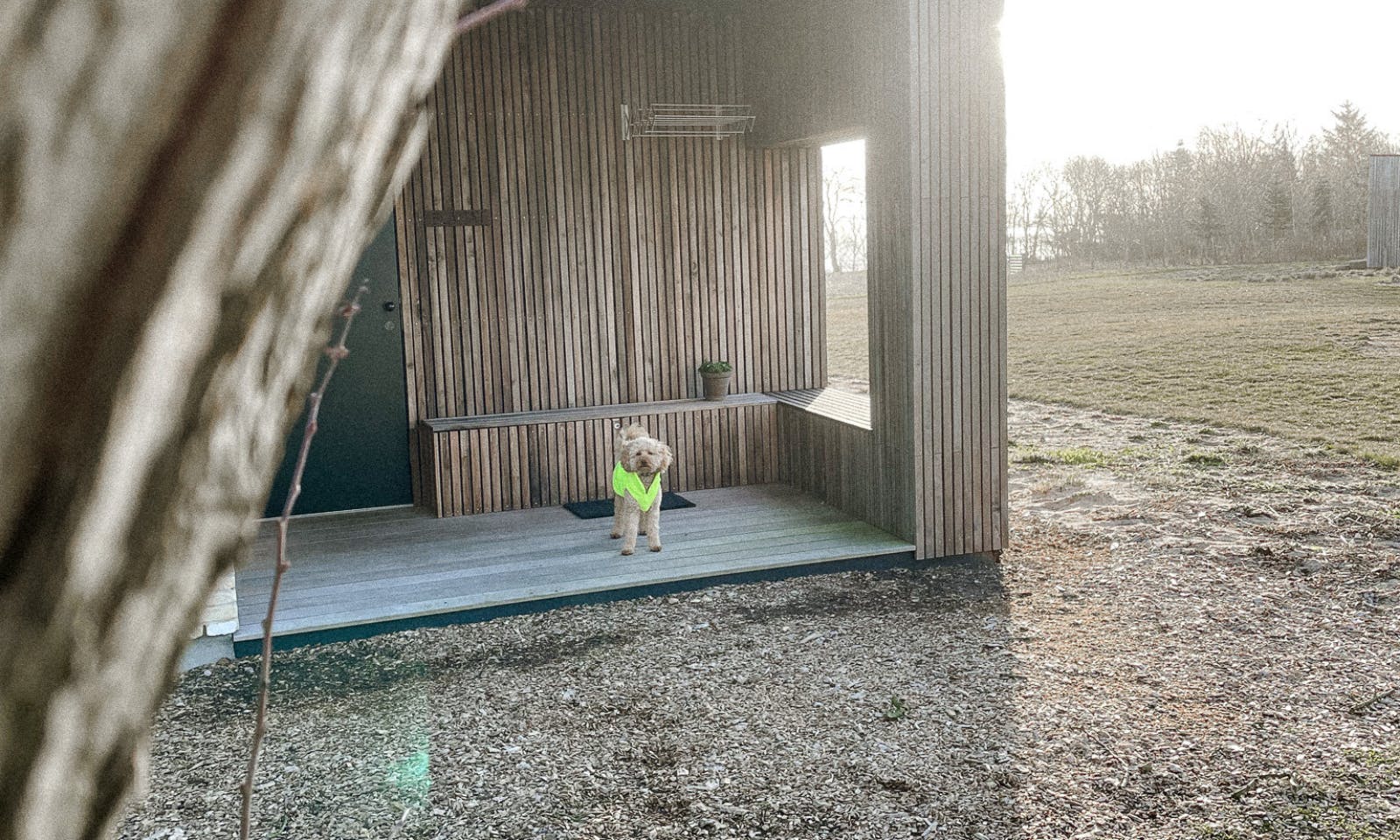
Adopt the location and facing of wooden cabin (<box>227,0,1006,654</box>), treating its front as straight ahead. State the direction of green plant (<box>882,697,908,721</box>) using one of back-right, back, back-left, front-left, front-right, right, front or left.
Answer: front

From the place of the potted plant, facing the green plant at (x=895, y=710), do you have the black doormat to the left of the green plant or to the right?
right

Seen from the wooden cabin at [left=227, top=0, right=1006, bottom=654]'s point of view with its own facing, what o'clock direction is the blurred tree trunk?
The blurred tree trunk is roughly at 12 o'clock from the wooden cabin.

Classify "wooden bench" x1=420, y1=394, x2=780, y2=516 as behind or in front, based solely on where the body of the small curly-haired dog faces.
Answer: behind

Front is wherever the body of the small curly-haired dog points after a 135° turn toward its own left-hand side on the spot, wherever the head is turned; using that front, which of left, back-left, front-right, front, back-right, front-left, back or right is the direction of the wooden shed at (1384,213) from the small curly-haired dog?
front

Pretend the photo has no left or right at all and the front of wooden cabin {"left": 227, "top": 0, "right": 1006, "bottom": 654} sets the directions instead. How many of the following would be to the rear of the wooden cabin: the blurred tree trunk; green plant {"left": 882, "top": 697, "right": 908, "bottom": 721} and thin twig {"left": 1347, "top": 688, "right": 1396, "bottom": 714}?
0

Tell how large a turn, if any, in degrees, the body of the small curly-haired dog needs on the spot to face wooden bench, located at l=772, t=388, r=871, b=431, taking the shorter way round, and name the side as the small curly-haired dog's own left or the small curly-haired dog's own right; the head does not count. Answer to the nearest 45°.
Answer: approximately 135° to the small curly-haired dog's own left

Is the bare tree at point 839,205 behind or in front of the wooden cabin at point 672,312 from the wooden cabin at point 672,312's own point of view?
behind

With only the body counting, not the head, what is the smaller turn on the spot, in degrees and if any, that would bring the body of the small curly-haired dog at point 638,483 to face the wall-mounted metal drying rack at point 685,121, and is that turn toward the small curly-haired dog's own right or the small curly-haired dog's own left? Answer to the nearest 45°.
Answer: approximately 180°

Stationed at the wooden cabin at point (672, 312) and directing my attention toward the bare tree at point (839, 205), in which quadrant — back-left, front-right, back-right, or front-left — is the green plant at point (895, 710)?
back-right

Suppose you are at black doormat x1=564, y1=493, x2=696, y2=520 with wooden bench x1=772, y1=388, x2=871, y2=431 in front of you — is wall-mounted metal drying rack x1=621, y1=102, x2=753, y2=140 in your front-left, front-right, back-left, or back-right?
front-left

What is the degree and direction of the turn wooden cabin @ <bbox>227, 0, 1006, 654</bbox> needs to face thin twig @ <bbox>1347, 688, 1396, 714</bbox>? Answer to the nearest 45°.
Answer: approximately 45° to its left

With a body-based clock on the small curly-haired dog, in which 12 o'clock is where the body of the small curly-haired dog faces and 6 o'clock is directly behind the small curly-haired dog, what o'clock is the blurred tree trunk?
The blurred tree trunk is roughly at 12 o'clock from the small curly-haired dog.

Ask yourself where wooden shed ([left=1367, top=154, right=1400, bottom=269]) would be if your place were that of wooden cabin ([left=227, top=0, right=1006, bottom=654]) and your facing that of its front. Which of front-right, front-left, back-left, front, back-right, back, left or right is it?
back-left

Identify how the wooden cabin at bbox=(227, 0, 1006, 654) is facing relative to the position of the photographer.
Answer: facing the viewer

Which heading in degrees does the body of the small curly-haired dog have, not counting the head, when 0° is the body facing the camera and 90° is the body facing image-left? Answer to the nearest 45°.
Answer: approximately 0°
